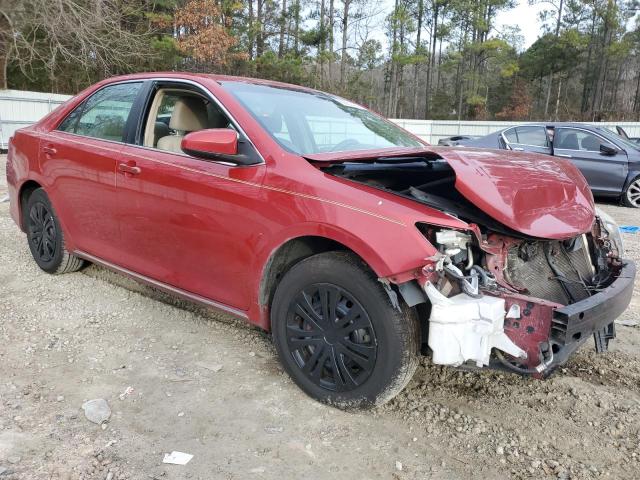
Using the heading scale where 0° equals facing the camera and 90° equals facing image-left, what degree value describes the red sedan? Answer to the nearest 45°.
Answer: approximately 315°

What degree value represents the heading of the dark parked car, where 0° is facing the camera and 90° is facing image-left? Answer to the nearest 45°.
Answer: approximately 315°

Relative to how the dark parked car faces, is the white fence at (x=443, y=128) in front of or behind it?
behind

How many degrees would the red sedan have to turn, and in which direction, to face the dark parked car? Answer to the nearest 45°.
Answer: approximately 90° to its left

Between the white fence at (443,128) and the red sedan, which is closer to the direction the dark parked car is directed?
the red sedan

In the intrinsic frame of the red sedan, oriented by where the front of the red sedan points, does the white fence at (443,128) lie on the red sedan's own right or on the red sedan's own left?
on the red sedan's own left

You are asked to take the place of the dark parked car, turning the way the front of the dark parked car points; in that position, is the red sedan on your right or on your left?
on your right

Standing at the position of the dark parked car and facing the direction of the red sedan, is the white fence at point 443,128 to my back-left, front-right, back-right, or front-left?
back-right
